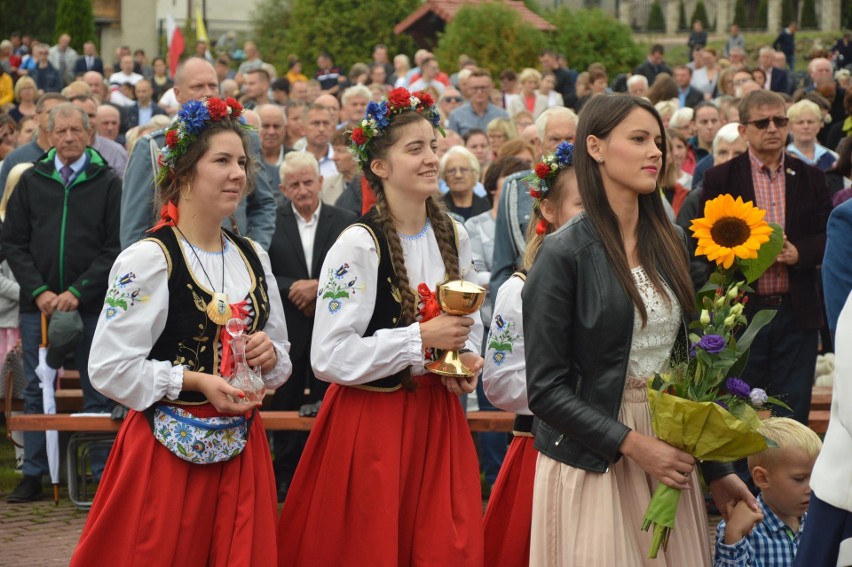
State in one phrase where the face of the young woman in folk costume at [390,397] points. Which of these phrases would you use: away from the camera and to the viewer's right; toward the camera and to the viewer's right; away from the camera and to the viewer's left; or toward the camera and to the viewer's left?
toward the camera and to the viewer's right

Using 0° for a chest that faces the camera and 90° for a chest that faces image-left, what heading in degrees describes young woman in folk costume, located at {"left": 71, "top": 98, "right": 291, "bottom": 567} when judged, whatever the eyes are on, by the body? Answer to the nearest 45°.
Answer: approximately 315°

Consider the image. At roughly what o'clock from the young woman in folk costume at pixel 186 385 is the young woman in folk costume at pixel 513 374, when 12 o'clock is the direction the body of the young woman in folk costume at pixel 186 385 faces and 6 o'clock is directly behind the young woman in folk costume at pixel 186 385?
the young woman in folk costume at pixel 513 374 is roughly at 10 o'clock from the young woman in folk costume at pixel 186 385.

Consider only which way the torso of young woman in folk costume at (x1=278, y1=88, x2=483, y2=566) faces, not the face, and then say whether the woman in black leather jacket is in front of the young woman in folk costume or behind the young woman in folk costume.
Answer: in front

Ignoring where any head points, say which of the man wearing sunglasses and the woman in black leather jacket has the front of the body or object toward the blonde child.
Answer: the man wearing sunglasses

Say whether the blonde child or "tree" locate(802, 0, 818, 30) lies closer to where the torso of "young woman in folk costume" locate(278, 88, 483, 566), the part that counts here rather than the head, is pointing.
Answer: the blonde child

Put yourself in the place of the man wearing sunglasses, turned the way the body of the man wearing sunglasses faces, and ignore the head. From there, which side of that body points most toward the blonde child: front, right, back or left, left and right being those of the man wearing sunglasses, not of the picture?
front

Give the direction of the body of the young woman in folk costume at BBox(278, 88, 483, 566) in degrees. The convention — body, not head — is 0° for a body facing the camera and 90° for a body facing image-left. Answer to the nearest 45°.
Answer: approximately 315°

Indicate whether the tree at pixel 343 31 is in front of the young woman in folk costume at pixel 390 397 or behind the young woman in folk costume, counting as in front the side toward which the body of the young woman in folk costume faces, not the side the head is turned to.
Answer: behind

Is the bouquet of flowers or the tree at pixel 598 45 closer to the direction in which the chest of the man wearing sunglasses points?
the bouquet of flowers
